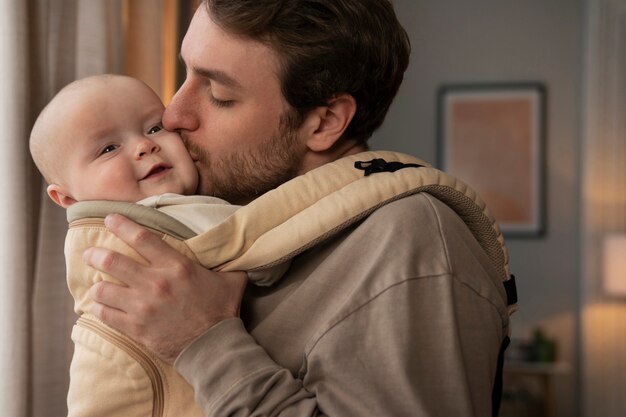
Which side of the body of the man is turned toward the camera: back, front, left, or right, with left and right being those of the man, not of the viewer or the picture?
left

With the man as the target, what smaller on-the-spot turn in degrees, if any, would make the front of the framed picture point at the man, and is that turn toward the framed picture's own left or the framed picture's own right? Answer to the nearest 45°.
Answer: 0° — it already faces them

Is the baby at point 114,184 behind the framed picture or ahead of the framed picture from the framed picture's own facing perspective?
ahead

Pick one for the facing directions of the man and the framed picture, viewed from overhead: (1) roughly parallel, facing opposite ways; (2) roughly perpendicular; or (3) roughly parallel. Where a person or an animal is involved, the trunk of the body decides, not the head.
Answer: roughly perpendicular

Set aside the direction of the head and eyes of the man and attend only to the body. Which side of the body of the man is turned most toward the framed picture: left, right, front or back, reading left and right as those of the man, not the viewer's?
right

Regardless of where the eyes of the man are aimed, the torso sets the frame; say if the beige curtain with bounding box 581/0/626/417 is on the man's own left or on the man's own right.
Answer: on the man's own right

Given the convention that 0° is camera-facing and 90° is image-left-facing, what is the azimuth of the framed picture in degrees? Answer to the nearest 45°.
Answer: approximately 0°

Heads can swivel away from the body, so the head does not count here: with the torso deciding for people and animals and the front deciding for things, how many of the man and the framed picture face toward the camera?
1
